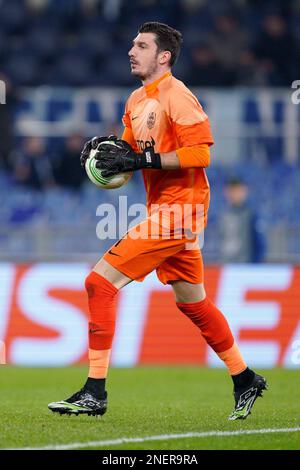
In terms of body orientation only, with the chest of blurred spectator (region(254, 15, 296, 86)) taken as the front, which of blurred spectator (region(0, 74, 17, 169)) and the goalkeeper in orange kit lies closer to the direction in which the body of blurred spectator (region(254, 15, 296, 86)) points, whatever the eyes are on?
the goalkeeper in orange kit

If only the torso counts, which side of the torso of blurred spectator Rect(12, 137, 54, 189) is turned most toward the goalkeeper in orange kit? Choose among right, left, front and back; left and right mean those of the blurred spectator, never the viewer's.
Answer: front

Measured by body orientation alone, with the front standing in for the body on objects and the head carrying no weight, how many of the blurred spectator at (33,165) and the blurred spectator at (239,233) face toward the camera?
2

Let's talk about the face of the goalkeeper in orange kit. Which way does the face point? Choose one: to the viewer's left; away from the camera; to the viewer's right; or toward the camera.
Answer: to the viewer's left

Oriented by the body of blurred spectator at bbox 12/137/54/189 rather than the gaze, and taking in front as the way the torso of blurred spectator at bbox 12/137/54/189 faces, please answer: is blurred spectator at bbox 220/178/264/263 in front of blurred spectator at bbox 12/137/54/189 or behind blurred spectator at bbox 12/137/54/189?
in front

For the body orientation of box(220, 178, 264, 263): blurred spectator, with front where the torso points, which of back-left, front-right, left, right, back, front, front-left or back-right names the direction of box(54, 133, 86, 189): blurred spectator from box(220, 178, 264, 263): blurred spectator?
back-right

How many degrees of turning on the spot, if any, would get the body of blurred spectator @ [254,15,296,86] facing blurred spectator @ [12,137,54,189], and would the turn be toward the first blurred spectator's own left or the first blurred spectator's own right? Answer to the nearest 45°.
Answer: approximately 45° to the first blurred spectator's own right

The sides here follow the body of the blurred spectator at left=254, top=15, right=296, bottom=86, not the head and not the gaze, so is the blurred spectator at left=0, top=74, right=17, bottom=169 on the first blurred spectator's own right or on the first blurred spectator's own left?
on the first blurred spectator's own right

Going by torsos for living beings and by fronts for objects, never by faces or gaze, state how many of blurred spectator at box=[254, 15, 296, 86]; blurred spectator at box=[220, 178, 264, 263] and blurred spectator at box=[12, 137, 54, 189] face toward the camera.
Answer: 3

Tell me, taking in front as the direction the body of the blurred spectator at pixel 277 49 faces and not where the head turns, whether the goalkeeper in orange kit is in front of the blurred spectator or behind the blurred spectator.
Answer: in front

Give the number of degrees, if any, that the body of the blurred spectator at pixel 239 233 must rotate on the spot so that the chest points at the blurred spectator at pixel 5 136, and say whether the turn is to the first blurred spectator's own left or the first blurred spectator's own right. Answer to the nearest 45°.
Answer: approximately 135° to the first blurred spectator's own right
